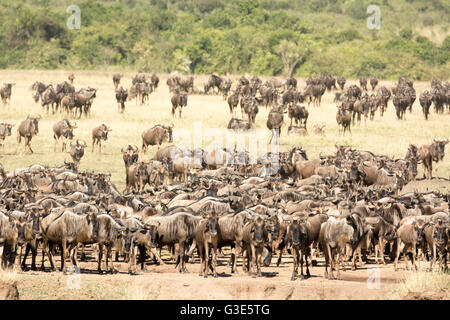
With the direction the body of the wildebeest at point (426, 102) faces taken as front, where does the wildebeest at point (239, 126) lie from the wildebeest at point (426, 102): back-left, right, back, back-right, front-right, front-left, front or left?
front-right

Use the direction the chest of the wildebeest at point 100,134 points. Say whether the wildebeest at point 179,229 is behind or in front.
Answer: in front

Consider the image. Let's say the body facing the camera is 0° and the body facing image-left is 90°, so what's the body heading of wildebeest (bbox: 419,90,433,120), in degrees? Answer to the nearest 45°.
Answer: approximately 0°
